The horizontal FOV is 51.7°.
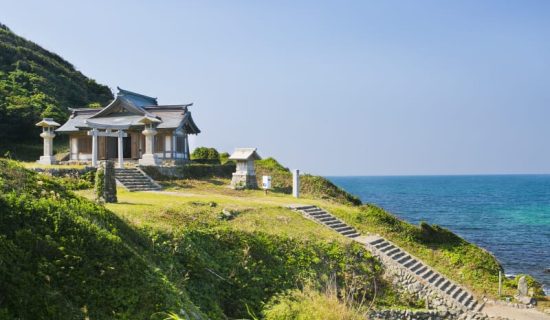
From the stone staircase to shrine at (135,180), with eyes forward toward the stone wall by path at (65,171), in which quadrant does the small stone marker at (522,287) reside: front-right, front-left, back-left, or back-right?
back-left

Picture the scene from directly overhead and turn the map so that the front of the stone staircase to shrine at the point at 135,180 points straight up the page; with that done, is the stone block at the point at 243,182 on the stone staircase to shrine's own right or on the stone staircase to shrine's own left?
on the stone staircase to shrine's own left

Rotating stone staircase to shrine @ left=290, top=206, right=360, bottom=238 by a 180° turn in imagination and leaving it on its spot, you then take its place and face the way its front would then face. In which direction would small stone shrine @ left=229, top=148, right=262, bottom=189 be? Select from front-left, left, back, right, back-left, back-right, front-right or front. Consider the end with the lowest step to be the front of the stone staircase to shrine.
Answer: front

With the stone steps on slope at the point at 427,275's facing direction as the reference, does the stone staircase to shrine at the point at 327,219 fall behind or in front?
behind

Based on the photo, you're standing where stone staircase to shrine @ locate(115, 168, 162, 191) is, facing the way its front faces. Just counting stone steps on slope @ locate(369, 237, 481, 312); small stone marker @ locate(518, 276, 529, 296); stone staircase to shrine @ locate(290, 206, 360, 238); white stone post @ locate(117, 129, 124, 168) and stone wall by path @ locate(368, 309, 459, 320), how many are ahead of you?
4

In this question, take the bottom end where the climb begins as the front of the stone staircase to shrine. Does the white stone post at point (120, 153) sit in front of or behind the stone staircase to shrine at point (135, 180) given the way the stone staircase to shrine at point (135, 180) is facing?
behind

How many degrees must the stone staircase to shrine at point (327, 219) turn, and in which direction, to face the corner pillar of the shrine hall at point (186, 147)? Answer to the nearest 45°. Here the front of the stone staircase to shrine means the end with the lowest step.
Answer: approximately 180°

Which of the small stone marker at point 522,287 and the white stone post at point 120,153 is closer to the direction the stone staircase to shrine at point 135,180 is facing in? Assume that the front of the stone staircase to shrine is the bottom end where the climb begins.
the small stone marker

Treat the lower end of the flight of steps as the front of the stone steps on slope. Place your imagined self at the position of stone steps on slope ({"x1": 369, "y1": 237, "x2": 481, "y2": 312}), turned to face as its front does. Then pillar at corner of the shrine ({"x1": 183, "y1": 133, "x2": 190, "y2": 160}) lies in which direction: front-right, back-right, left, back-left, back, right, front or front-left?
back

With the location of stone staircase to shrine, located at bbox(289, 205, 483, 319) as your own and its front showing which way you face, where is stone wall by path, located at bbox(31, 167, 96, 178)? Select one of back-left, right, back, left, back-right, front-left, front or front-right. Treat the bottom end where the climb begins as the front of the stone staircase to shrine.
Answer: back-right
